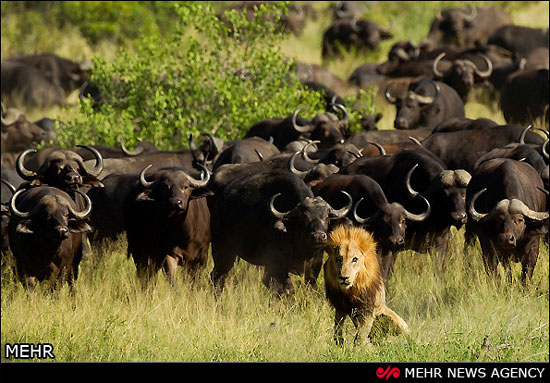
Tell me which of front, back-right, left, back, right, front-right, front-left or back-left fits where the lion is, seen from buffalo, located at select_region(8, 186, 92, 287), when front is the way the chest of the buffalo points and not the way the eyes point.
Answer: front-left

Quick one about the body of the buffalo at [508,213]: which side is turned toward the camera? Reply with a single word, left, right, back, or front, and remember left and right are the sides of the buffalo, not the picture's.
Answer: front

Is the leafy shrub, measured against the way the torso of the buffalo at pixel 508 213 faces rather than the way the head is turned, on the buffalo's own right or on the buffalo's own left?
on the buffalo's own right

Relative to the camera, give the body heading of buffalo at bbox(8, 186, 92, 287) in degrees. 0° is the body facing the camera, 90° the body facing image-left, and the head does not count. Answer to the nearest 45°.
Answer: approximately 0°

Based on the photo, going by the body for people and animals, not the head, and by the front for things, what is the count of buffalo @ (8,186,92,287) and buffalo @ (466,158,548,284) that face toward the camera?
2

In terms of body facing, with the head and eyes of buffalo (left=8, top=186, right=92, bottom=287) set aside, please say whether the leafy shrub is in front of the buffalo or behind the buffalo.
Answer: behind

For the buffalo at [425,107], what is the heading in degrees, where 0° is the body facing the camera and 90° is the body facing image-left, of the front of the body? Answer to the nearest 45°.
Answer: approximately 45°

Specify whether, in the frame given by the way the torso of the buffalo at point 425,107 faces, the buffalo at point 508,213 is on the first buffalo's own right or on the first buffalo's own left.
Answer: on the first buffalo's own left

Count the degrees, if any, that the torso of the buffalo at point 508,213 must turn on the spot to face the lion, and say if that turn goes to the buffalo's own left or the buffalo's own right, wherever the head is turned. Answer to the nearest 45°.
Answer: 0° — it already faces it

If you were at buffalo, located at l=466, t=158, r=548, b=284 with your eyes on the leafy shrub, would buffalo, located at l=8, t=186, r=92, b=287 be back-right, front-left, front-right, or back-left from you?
front-left

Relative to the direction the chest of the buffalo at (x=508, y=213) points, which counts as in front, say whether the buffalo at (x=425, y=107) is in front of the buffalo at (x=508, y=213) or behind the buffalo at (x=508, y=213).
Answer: behind

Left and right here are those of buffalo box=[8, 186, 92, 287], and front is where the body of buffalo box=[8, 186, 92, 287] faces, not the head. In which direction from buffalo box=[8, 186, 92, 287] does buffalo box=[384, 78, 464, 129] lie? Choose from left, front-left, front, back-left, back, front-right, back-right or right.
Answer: back-left
